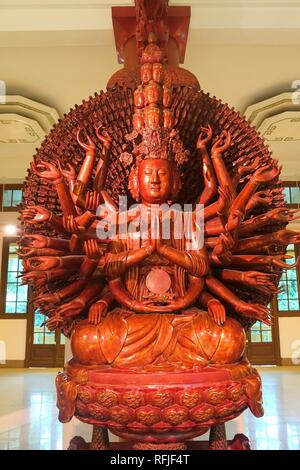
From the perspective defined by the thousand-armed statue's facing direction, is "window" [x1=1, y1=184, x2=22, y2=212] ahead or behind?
behind

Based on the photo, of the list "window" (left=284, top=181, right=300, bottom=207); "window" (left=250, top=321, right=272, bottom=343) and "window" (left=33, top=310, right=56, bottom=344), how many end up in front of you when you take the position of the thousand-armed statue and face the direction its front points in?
0

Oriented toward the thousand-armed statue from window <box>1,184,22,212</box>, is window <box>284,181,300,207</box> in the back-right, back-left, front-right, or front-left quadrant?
front-left

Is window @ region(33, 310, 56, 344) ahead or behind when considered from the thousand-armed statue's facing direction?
behind

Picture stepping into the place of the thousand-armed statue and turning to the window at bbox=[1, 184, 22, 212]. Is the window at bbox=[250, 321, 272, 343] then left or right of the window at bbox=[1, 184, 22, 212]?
right

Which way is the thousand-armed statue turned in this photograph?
toward the camera

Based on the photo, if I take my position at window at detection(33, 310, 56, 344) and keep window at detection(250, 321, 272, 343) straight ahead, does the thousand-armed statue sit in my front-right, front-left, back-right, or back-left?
front-right

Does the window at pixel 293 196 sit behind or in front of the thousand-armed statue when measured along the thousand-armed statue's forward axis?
behind

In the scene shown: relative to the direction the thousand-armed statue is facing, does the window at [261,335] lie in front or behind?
behind

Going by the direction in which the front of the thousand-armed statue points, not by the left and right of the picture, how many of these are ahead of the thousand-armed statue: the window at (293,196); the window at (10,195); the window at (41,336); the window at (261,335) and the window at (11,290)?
0

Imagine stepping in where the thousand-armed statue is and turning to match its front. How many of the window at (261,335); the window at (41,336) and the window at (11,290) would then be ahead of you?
0

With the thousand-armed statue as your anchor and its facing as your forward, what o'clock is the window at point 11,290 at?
The window is roughly at 5 o'clock from the thousand-armed statue.
